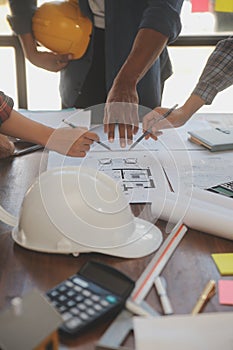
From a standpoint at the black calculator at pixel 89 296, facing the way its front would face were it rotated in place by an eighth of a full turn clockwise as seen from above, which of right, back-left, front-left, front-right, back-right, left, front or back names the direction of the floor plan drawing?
right

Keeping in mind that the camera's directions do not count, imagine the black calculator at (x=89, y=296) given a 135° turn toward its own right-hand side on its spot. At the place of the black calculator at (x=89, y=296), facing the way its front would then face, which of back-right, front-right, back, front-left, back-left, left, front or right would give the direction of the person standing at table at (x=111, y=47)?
front

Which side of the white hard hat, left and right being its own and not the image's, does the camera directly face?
right

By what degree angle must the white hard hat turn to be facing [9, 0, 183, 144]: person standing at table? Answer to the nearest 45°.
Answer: approximately 90° to its left

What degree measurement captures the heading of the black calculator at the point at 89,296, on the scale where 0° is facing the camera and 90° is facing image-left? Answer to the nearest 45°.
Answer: approximately 45°
